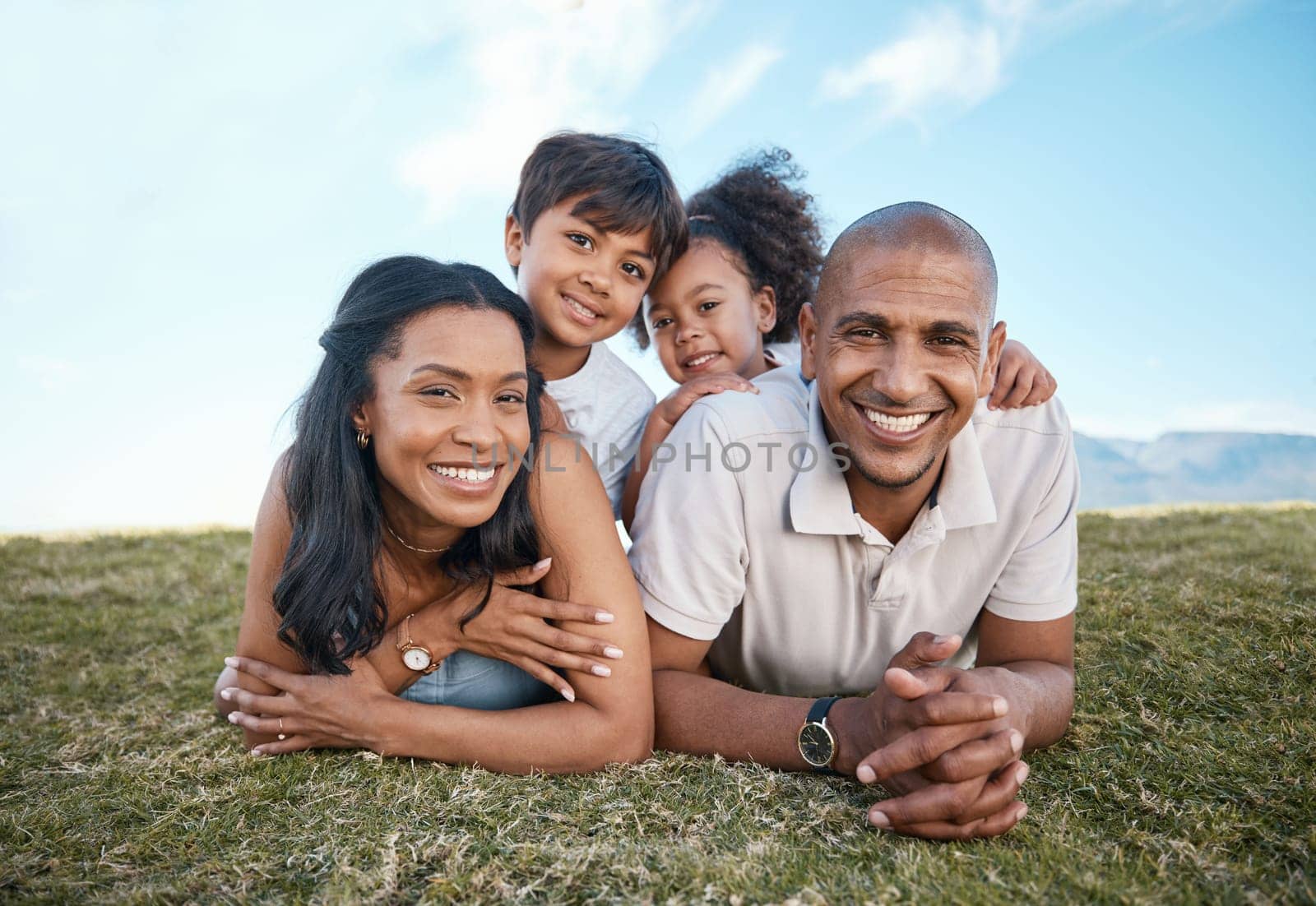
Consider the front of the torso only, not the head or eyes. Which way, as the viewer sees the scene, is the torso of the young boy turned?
toward the camera

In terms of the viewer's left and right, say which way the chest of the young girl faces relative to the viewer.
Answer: facing the viewer and to the left of the viewer

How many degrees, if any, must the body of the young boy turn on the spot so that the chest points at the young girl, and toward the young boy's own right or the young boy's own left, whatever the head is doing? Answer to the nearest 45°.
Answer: approximately 135° to the young boy's own left

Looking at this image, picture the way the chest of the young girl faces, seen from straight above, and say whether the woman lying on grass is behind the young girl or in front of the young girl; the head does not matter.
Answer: in front

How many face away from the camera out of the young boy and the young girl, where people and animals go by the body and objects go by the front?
0
